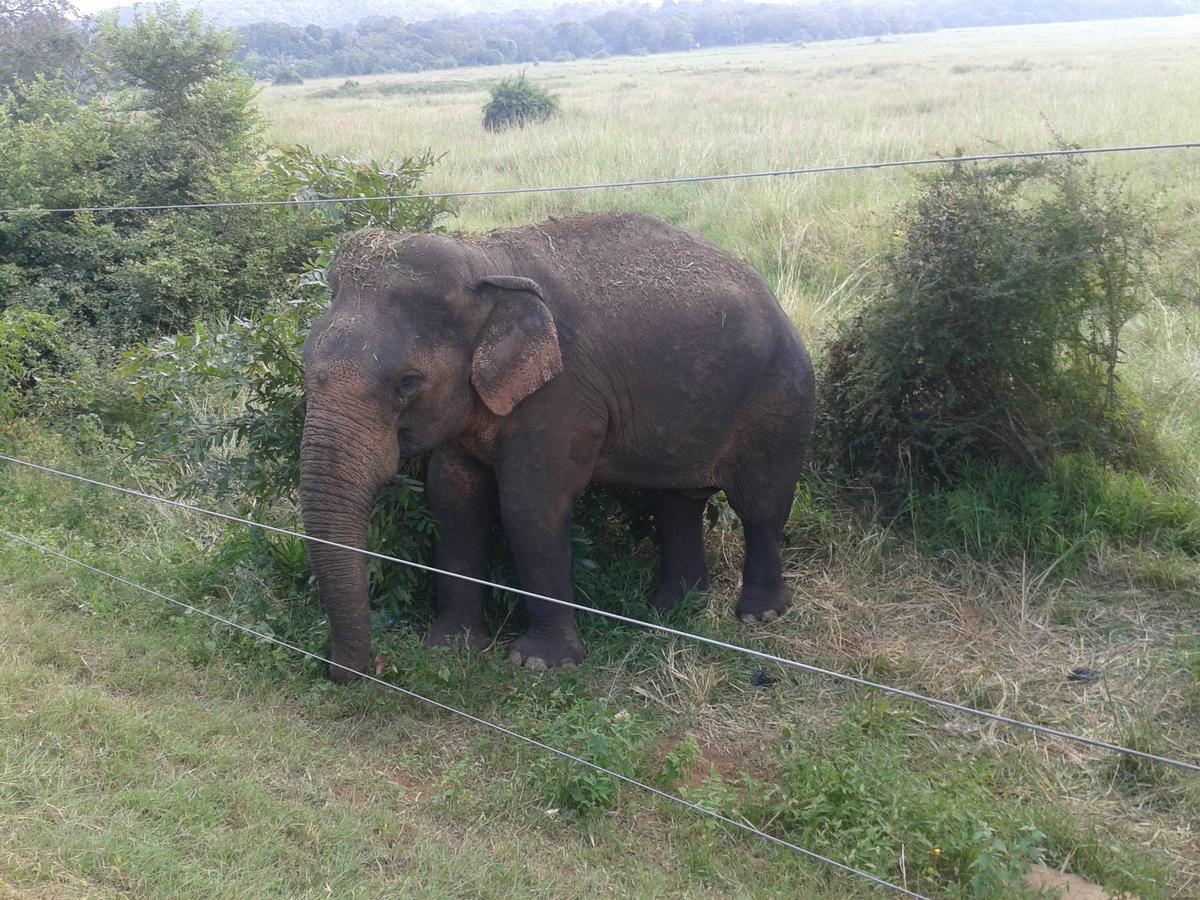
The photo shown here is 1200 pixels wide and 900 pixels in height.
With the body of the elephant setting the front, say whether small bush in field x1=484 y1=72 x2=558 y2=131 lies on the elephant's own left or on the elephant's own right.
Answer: on the elephant's own right

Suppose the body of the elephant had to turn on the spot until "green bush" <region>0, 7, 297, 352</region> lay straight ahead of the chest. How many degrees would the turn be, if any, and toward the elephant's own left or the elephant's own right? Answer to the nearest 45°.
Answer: approximately 90° to the elephant's own right

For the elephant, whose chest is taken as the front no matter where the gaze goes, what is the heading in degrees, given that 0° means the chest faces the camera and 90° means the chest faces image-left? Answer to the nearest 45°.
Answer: approximately 45°

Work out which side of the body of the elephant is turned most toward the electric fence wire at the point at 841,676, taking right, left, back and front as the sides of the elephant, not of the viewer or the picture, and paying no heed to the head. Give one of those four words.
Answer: left

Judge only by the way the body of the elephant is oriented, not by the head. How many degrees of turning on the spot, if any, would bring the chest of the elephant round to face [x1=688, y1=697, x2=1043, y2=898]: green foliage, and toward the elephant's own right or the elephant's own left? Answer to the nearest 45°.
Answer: approximately 90° to the elephant's own left

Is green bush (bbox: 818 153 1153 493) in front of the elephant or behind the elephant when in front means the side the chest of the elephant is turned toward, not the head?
behind

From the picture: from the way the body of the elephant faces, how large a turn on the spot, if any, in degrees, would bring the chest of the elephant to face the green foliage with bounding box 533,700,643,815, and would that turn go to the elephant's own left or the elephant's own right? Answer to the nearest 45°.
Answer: approximately 45° to the elephant's own left

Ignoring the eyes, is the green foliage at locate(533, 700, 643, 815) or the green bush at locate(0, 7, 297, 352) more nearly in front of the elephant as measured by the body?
the green foliage
